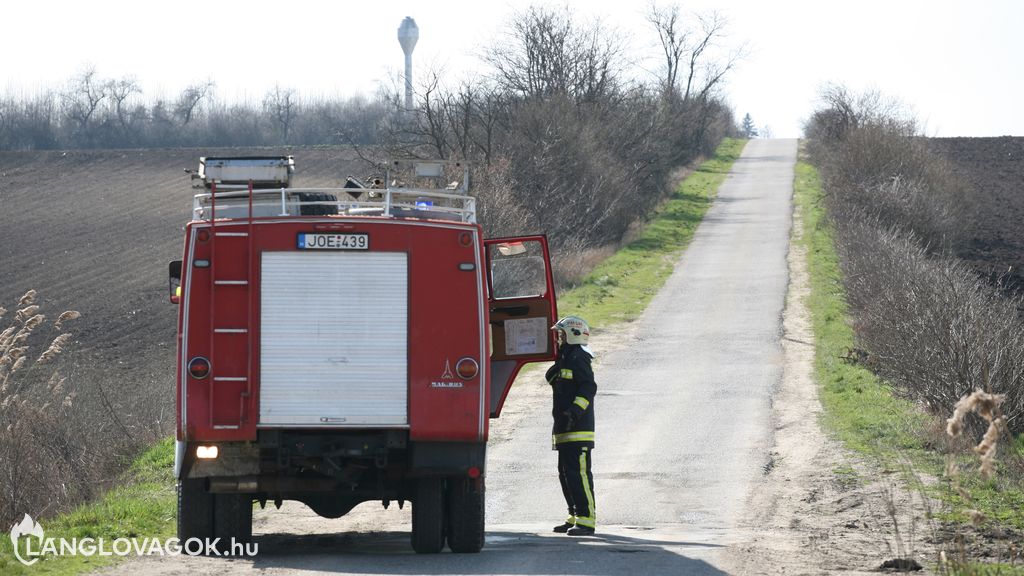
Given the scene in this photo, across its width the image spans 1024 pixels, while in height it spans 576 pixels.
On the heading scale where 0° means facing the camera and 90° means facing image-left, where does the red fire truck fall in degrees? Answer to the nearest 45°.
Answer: approximately 180°

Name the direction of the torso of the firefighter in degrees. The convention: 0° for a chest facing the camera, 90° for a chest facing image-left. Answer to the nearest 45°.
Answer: approximately 90°
